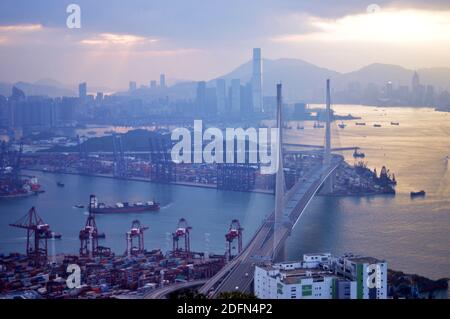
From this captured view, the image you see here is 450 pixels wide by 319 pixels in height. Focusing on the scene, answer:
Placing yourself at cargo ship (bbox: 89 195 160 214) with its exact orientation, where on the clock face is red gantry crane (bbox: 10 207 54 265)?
The red gantry crane is roughly at 4 o'clock from the cargo ship.

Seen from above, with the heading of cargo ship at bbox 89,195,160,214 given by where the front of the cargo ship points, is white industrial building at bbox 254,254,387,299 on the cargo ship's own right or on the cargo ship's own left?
on the cargo ship's own right

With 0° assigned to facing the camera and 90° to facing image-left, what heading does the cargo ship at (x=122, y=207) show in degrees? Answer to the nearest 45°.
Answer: approximately 270°

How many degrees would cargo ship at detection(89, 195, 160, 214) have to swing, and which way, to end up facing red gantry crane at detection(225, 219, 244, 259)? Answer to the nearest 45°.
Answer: approximately 45° to its right

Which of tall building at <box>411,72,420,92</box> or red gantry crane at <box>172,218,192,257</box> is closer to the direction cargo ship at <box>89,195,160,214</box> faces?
the tall building

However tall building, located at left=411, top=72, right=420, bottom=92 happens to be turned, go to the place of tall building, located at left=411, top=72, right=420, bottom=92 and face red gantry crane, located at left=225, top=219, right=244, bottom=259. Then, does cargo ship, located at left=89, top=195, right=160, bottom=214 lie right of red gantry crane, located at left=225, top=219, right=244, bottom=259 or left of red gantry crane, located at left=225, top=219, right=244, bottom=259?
right
